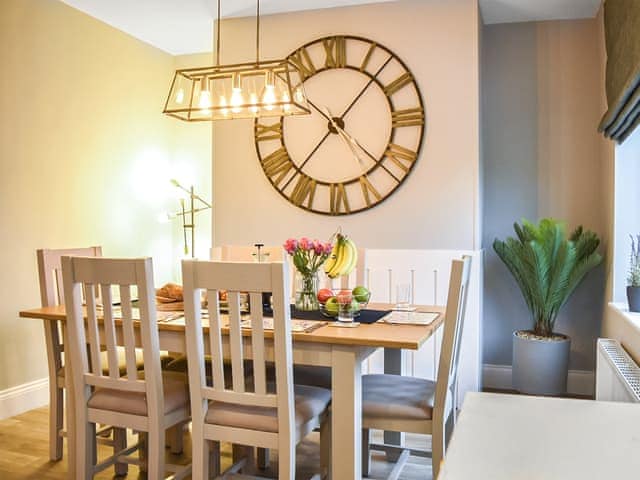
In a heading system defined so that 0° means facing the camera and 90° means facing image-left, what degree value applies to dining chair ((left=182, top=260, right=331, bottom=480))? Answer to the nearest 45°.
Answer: approximately 225°

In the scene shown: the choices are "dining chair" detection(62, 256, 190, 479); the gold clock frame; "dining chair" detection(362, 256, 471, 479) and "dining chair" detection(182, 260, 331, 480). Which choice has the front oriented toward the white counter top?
the gold clock frame

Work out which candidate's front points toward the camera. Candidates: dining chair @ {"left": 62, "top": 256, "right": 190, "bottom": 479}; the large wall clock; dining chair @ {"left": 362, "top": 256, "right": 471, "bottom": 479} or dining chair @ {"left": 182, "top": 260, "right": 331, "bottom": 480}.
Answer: the large wall clock

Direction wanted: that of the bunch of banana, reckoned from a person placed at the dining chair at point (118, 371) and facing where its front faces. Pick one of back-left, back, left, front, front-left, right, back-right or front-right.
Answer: front-right

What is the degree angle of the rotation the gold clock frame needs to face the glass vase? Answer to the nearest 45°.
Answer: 0° — it already faces it

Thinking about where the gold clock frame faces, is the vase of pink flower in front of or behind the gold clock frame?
in front

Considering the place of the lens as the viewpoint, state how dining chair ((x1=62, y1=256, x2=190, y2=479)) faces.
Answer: facing away from the viewer and to the right of the viewer

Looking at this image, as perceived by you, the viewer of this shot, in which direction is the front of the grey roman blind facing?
facing to the left of the viewer

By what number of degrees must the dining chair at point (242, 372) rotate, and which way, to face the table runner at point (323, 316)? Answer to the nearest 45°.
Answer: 0° — it already faces it
